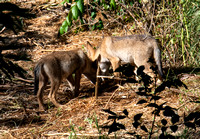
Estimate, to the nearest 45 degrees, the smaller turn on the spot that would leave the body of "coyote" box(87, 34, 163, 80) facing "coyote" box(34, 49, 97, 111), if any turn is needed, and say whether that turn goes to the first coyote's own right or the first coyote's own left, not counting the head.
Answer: approximately 45° to the first coyote's own left

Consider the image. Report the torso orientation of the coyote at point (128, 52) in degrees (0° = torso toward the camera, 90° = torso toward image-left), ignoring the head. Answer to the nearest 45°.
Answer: approximately 90°
